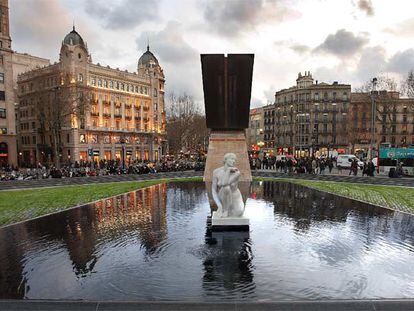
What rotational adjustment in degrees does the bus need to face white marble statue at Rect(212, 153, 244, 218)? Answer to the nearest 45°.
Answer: approximately 90° to its left

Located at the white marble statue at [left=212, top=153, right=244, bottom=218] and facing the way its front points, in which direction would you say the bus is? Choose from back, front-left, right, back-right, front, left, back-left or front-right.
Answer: left

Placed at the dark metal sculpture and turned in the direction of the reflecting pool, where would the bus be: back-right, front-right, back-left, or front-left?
back-left

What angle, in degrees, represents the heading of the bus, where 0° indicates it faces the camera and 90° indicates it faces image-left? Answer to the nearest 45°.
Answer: approximately 90°

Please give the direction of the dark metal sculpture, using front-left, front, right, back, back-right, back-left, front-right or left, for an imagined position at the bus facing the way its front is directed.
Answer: left

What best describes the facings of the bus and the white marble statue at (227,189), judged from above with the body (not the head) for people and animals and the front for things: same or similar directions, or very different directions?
very different directions

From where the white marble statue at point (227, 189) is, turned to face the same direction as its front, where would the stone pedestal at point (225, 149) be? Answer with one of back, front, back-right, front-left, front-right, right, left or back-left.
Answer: back-left
